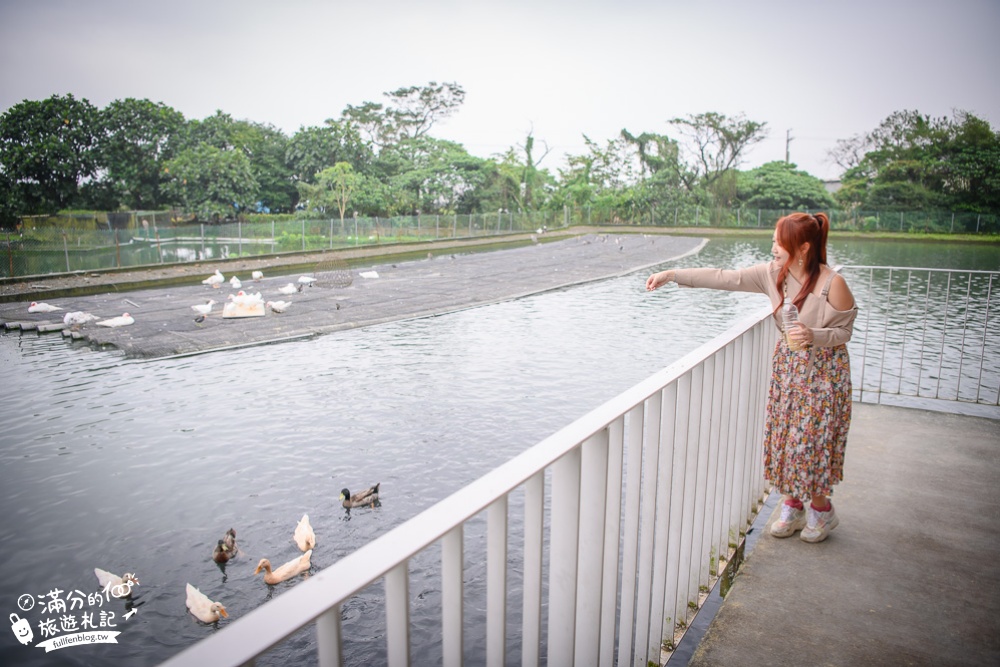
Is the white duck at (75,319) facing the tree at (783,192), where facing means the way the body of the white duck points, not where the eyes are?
no

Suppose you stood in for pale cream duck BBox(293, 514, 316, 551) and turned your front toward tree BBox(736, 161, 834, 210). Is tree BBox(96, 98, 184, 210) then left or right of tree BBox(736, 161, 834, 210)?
left

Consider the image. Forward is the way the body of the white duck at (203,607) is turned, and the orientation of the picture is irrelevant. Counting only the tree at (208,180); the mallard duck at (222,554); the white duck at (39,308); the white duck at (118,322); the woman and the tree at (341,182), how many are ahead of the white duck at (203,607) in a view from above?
1

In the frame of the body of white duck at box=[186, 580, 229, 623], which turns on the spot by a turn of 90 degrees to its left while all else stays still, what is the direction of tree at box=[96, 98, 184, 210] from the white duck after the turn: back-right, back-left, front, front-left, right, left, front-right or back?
front-left

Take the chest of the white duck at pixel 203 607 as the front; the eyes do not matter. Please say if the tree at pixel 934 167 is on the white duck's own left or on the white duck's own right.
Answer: on the white duck's own left

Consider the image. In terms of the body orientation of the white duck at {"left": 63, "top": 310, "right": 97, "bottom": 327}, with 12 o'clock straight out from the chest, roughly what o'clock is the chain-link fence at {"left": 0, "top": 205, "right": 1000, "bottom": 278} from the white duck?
The chain-link fence is roughly at 4 o'clock from the white duck.

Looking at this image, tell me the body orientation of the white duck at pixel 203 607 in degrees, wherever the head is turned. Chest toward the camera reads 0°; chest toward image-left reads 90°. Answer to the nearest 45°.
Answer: approximately 315°

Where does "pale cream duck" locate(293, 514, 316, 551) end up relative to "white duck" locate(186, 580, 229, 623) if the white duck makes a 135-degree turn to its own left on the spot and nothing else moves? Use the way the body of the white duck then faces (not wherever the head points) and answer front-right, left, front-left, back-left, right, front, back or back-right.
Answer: front-right

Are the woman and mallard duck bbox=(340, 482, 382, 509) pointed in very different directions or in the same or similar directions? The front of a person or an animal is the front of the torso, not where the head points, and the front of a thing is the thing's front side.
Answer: same or similar directions

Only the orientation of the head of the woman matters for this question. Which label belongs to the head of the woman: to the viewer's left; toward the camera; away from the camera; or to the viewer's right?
to the viewer's left

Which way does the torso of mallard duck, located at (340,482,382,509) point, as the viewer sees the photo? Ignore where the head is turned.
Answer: to the viewer's left

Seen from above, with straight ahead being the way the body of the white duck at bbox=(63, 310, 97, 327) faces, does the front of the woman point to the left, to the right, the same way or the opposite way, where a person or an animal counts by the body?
the same way

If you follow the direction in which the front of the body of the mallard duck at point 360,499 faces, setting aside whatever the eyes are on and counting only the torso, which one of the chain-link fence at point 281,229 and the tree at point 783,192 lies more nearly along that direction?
the chain-link fence

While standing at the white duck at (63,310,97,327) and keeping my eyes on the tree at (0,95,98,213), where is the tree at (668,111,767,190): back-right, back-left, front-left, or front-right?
front-right

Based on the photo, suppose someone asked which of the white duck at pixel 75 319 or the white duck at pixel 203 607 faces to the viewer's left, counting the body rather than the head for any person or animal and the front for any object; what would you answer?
the white duck at pixel 75 319

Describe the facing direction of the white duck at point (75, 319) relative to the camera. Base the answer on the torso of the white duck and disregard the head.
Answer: to the viewer's left
